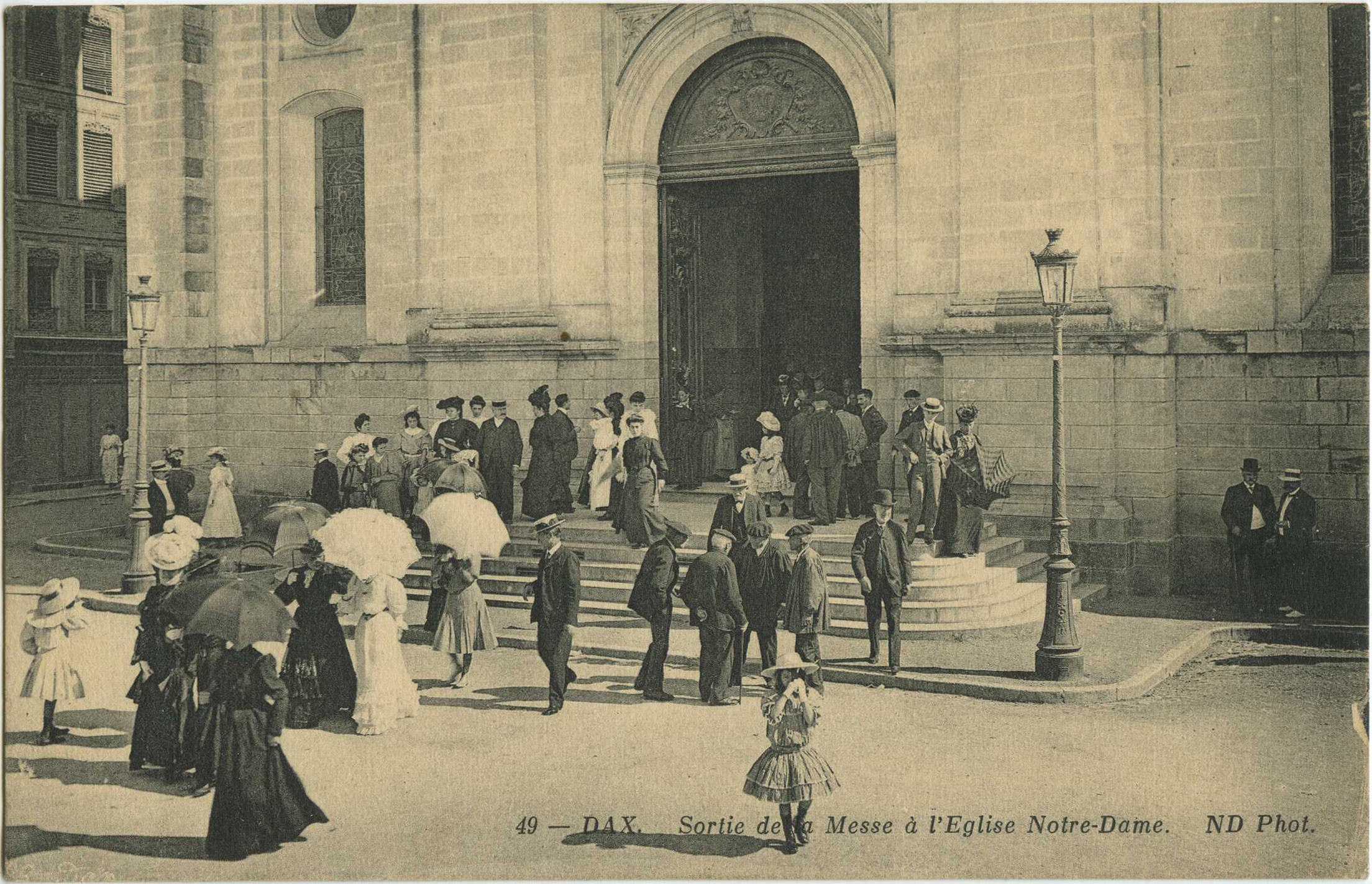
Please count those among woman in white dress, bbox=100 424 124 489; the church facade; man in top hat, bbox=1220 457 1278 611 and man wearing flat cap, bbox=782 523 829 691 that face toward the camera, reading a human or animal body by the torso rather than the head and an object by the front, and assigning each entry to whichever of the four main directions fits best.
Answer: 3

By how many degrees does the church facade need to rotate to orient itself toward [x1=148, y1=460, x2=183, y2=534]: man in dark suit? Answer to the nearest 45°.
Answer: approximately 90° to its right

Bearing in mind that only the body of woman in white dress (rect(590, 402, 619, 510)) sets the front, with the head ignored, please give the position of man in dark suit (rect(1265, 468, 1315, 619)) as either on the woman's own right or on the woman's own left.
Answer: on the woman's own left

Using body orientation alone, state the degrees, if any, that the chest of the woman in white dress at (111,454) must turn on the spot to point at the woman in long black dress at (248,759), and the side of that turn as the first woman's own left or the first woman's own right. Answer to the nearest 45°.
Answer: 0° — they already face them

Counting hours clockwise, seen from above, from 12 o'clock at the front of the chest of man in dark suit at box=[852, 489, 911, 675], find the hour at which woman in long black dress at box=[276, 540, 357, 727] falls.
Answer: The woman in long black dress is roughly at 2 o'clock from the man in dark suit.

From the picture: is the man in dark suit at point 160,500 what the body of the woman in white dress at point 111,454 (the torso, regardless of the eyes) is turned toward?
yes

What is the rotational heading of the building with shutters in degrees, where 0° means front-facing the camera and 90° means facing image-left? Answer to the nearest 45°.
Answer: approximately 315°
